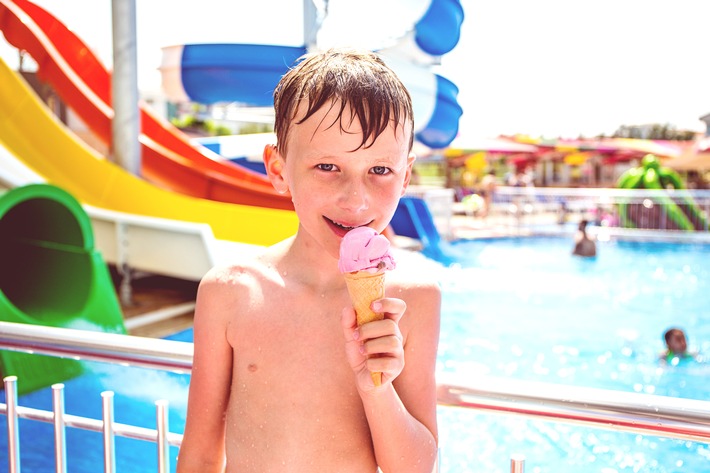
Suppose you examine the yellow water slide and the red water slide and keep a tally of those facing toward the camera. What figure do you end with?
0

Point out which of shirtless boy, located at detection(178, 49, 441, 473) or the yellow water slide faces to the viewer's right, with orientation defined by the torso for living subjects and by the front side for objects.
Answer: the yellow water slide

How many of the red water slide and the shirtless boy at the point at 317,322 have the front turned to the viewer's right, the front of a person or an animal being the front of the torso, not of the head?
1

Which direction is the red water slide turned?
to the viewer's right

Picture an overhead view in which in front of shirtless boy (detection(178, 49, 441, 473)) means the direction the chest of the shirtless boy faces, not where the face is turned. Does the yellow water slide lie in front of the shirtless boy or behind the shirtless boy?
behind

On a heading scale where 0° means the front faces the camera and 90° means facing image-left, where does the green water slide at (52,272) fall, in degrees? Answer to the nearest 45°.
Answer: approximately 315°

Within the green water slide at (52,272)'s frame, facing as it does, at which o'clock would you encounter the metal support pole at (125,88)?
The metal support pole is roughly at 8 o'clock from the green water slide.

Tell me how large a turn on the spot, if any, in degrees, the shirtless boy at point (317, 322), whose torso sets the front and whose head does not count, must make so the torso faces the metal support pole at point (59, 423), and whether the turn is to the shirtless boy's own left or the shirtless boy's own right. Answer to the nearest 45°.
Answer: approximately 135° to the shirtless boy's own right

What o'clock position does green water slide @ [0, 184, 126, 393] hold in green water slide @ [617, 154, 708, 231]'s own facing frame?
green water slide @ [0, 184, 126, 393] is roughly at 2 o'clock from green water slide @ [617, 154, 708, 231].

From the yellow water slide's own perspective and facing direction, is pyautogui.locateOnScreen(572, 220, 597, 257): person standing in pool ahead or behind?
ahead

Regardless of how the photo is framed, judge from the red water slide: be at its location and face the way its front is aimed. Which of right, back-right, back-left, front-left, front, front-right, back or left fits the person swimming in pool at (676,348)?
front-right

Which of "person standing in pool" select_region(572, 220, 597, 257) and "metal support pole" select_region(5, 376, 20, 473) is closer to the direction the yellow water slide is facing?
the person standing in pool

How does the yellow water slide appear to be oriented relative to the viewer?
to the viewer's right
